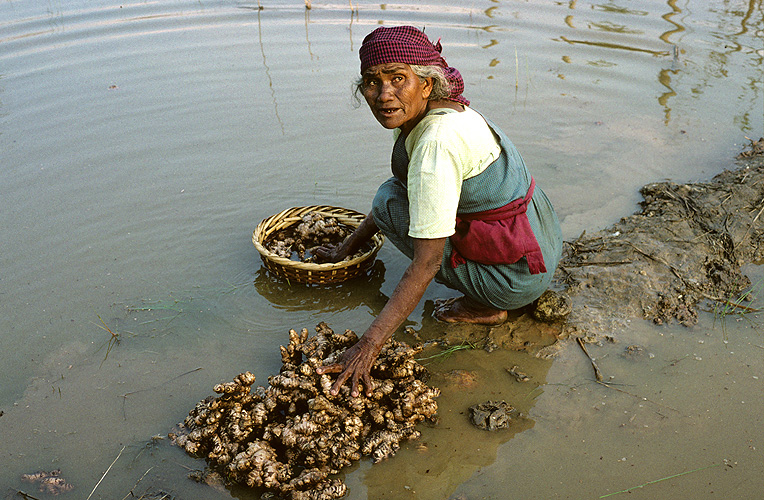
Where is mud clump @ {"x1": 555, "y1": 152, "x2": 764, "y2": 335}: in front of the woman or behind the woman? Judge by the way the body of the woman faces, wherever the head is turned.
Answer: behind

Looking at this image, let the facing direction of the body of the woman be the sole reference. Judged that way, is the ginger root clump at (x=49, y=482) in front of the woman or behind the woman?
in front

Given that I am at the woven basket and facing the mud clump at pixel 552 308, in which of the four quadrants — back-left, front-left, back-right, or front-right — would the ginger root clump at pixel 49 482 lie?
back-right

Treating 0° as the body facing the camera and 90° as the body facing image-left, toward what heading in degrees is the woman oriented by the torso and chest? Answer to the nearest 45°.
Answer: approximately 90°
